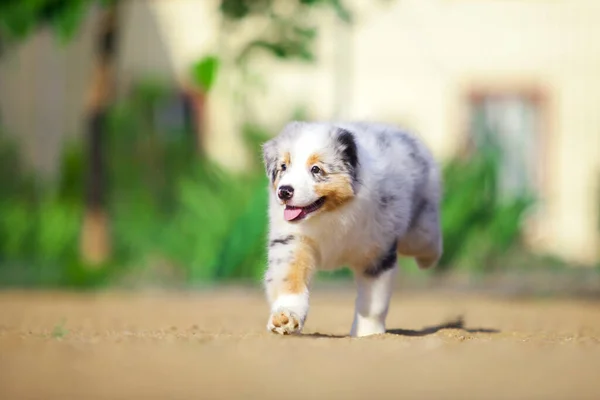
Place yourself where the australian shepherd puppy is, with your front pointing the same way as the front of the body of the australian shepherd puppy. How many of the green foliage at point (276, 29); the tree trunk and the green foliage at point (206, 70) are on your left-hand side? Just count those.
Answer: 0

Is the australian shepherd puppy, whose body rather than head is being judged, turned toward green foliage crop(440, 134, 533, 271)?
no

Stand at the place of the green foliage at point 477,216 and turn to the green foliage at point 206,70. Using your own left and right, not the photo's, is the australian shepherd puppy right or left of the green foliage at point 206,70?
left

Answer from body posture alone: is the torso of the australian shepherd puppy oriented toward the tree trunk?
no

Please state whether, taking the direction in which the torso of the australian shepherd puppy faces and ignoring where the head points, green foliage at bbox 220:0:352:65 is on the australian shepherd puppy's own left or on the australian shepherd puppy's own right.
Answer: on the australian shepherd puppy's own right
